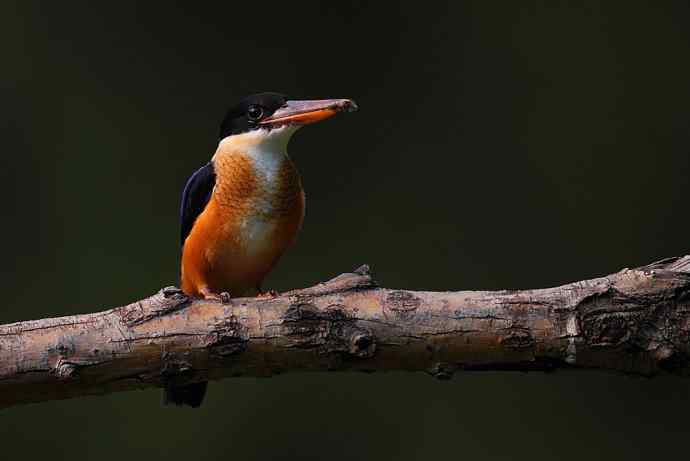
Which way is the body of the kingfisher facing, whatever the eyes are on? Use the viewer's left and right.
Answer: facing the viewer and to the right of the viewer
